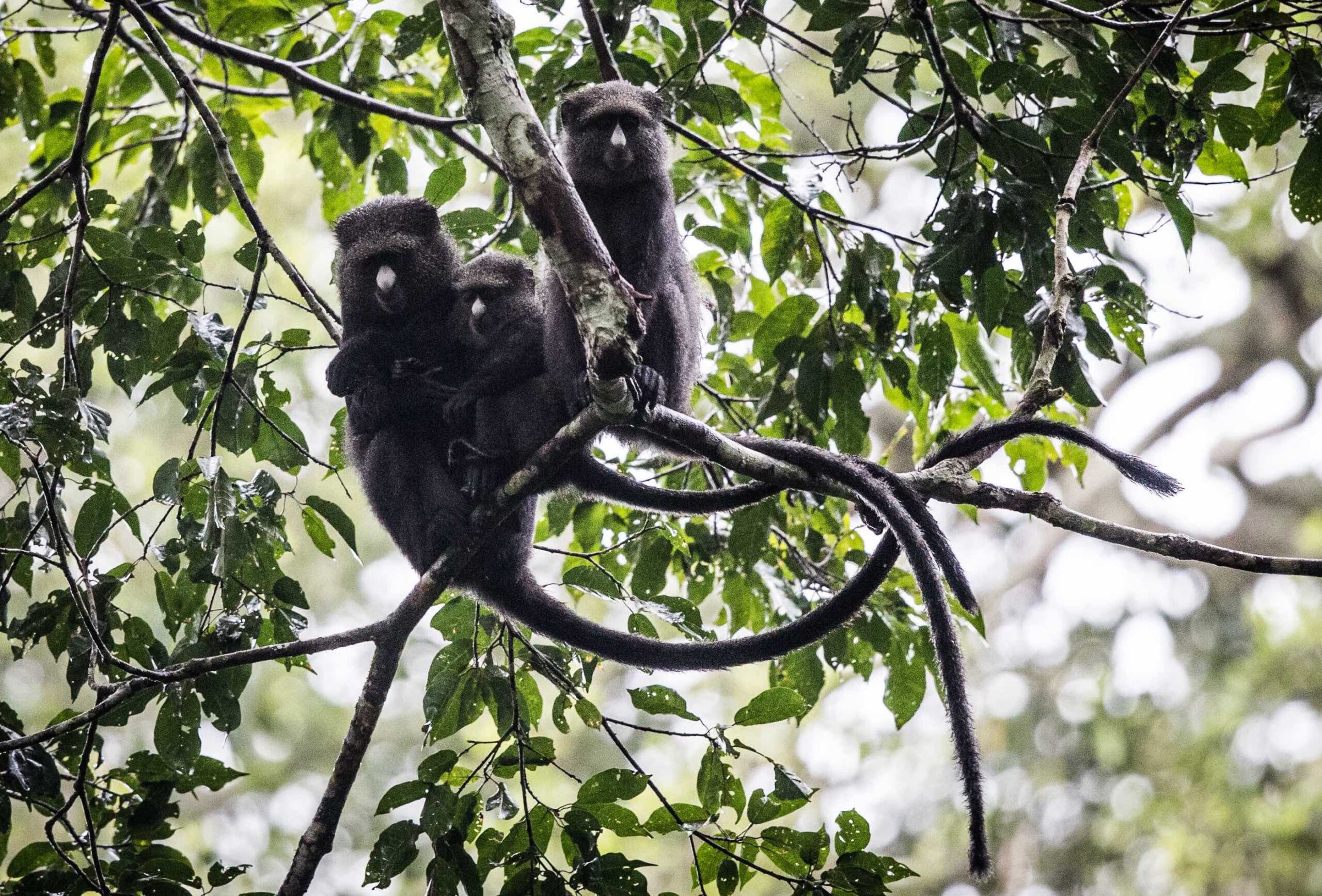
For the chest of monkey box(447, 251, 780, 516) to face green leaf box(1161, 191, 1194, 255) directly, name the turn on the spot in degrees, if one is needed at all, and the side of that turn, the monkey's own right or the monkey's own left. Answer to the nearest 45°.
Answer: approximately 90° to the monkey's own left

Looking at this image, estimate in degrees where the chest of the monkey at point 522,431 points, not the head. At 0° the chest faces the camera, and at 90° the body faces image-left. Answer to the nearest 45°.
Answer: approximately 45°
